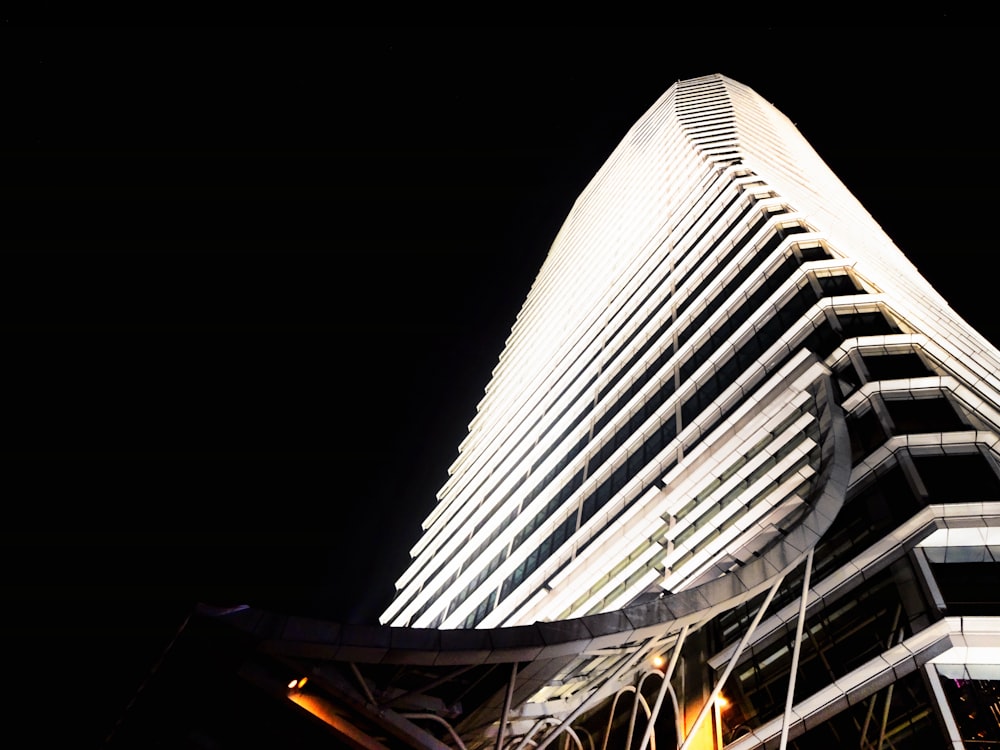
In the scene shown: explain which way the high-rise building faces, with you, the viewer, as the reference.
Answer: facing the viewer and to the left of the viewer
